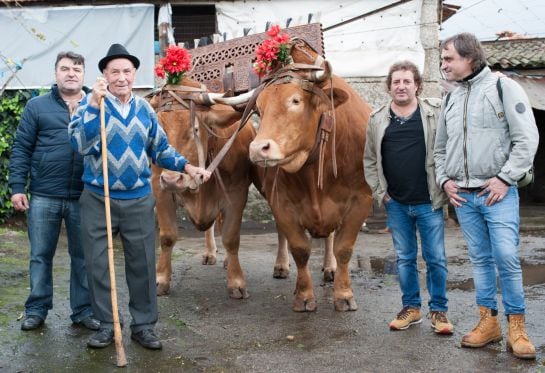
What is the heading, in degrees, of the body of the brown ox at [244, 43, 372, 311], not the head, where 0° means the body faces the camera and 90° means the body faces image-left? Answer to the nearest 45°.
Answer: approximately 0°

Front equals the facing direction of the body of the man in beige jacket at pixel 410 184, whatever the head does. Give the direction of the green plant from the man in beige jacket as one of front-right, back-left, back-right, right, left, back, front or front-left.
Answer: back-right

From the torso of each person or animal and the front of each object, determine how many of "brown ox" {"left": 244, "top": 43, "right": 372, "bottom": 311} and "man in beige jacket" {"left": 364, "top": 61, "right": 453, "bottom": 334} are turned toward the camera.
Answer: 2

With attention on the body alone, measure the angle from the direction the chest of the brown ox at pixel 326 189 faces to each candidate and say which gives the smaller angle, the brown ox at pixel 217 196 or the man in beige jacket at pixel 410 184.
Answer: the man in beige jacket

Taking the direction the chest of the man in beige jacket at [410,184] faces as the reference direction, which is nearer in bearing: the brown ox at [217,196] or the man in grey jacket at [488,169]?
the man in grey jacket

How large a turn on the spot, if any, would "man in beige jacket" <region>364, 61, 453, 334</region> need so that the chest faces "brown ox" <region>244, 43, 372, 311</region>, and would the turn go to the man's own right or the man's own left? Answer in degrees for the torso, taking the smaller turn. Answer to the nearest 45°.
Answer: approximately 135° to the man's own right

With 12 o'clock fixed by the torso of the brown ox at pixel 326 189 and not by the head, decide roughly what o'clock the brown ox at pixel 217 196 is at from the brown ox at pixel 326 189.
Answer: the brown ox at pixel 217 196 is roughly at 4 o'clock from the brown ox at pixel 326 189.

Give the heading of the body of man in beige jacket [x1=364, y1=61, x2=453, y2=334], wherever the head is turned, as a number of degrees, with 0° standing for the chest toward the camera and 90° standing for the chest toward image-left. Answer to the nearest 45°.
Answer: approximately 0°
